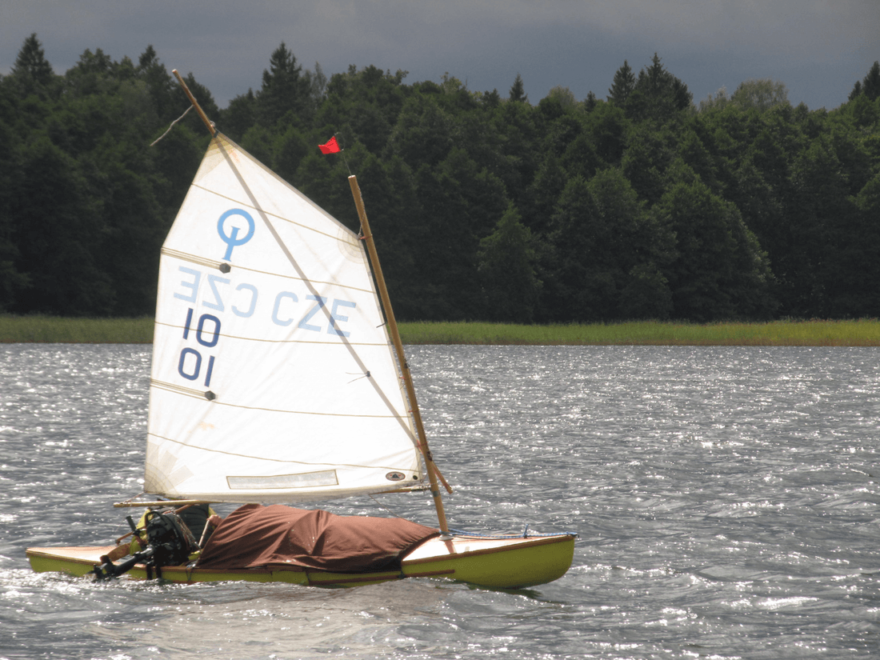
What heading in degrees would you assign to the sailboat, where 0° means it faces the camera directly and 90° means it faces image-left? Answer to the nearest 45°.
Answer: approximately 270°
